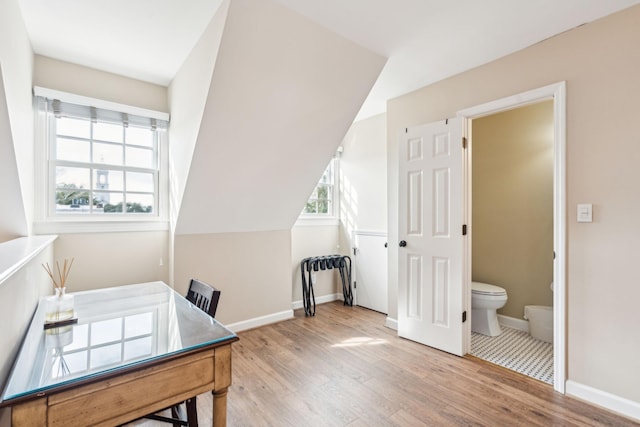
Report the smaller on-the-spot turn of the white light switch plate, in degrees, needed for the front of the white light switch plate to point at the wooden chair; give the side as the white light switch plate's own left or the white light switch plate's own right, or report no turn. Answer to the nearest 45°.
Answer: approximately 45° to the white light switch plate's own right

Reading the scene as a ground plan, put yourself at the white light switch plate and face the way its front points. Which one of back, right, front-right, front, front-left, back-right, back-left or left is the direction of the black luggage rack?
right

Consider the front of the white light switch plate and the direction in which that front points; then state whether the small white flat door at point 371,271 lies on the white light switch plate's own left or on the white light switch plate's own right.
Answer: on the white light switch plate's own right

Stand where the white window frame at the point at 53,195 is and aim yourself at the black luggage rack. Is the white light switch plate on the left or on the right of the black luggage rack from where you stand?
right

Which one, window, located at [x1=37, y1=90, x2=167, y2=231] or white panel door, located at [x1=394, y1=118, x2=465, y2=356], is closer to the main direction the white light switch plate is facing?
the window

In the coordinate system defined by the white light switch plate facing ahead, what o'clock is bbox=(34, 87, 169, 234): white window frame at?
The white window frame is roughly at 2 o'clock from the white light switch plate.

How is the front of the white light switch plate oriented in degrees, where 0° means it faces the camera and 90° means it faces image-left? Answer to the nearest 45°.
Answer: approximately 0°

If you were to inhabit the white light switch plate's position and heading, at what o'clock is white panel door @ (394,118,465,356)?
The white panel door is roughly at 3 o'clock from the white light switch plate.

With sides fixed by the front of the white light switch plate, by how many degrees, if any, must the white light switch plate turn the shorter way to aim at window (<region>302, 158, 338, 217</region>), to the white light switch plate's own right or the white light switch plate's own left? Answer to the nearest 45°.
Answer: approximately 90° to the white light switch plate's own right

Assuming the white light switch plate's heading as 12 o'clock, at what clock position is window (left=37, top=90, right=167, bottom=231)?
The window is roughly at 2 o'clock from the white light switch plate.

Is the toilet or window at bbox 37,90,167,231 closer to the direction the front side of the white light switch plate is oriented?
the window
